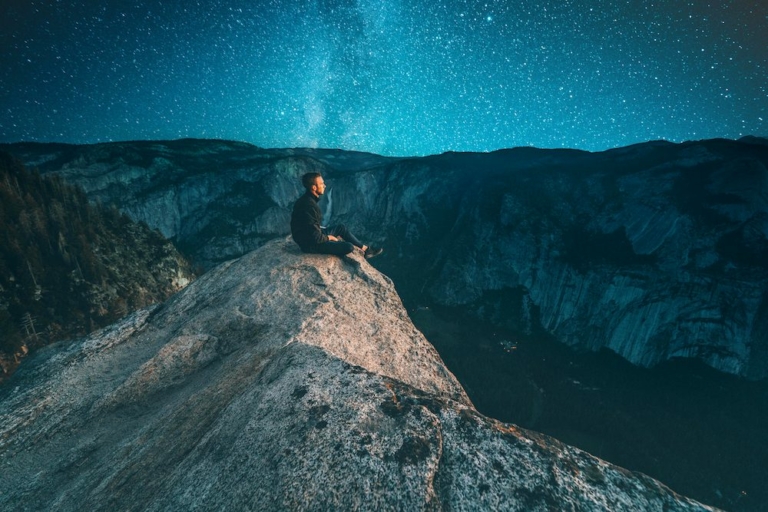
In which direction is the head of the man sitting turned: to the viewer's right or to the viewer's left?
to the viewer's right

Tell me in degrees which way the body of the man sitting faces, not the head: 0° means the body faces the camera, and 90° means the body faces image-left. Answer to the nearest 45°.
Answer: approximately 270°
